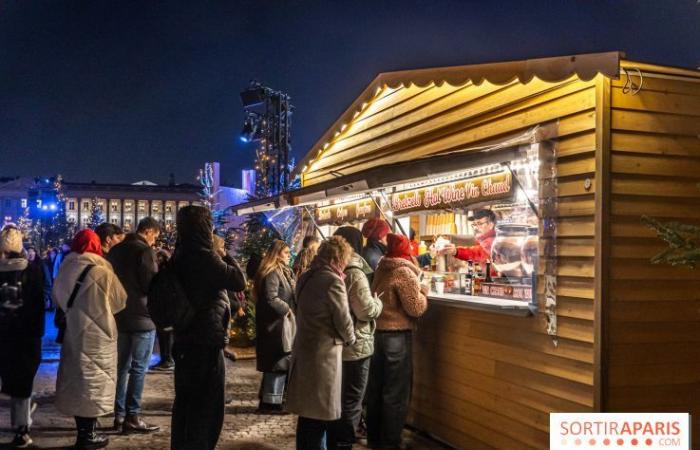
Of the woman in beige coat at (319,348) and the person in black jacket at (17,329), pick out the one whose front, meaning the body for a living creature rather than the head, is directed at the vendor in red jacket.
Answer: the woman in beige coat

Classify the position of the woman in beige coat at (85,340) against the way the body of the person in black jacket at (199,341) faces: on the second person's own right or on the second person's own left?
on the second person's own left

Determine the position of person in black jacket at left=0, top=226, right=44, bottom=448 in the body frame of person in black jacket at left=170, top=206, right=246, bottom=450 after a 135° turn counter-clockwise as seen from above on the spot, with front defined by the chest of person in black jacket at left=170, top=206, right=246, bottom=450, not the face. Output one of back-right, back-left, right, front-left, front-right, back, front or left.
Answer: front-right

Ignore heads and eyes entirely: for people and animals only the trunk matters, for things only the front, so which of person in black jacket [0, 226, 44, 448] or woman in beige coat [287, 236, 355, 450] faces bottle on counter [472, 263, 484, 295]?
the woman in beige coat

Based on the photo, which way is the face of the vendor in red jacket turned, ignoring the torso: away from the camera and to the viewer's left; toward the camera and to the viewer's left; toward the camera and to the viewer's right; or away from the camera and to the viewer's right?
toward the camera and to the viewer's left

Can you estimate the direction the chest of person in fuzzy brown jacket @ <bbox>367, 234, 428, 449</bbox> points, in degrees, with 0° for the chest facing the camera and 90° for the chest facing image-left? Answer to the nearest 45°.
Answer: approximately 225°

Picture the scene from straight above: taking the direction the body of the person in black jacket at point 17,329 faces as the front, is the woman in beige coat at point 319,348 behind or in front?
behind

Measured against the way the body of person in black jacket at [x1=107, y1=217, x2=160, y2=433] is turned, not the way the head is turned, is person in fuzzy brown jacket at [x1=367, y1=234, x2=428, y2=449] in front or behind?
in front

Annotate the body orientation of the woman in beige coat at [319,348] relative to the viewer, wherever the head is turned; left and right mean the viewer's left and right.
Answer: facing away from the viewer and to the right of the viewer

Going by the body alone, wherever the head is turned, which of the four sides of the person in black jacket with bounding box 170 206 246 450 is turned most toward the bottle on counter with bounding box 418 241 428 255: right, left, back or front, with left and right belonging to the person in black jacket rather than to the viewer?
front

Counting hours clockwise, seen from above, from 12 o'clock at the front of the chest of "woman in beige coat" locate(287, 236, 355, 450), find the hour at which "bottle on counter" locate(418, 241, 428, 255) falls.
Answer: The bottle on counter is roughly at 11 o'clock from the woman in beige coat.

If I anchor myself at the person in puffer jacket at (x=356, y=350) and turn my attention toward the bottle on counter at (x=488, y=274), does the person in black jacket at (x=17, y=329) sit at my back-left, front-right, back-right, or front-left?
back-left

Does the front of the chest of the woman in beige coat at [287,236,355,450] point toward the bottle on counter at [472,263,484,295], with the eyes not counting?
yes

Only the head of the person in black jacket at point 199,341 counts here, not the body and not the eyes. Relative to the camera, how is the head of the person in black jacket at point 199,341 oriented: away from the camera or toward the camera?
away from the camera
